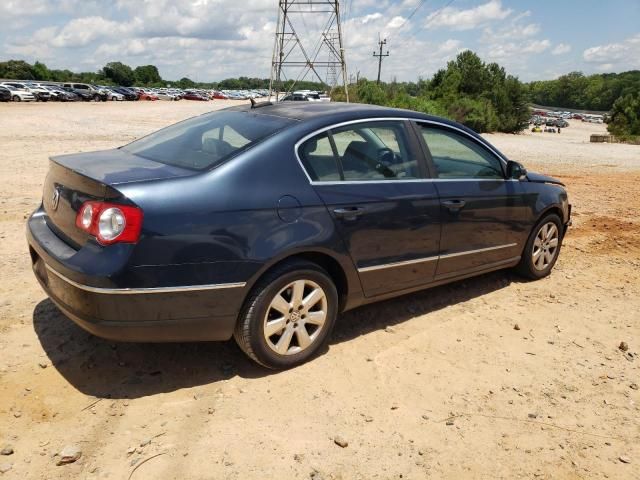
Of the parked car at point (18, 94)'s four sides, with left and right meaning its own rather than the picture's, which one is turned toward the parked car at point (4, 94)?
right

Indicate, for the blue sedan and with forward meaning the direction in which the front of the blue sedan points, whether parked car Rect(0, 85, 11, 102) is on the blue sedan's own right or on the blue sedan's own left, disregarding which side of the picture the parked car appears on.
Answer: on the blue sedan's own left

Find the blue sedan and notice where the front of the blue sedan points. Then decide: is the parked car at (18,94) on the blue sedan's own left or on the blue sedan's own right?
on the blue sedan's own left

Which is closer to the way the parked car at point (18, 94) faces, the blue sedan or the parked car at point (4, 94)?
the blue sedan

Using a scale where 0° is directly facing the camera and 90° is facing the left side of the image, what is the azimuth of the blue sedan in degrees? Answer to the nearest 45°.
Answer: approximately 225°

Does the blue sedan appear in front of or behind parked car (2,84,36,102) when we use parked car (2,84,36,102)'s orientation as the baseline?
in front
